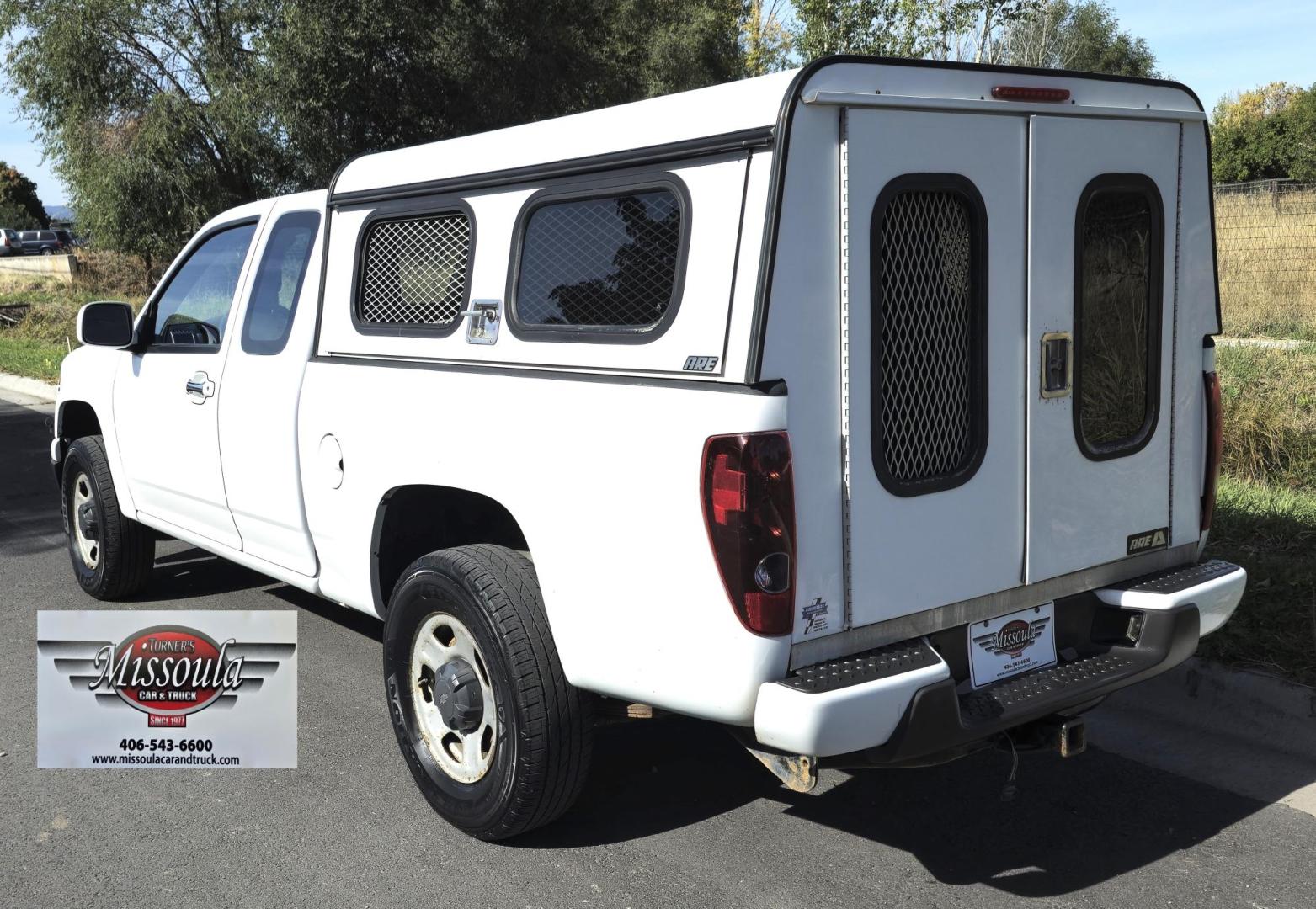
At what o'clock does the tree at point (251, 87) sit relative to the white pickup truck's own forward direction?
The tree is roughly at 1 o'clock from the white pickup truck.

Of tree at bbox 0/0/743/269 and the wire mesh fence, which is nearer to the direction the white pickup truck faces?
the tree

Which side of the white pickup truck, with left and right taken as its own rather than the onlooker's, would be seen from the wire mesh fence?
right

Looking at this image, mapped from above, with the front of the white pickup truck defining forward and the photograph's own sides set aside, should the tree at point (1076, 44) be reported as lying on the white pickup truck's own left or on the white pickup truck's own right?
on the white pickup truck's own right

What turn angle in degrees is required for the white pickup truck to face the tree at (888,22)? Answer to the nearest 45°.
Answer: approximately 45° to its right

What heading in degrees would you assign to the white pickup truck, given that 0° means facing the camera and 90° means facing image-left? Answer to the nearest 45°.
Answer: approximately 135°

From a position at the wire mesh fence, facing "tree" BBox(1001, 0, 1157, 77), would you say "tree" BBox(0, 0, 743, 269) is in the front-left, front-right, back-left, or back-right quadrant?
front-left
